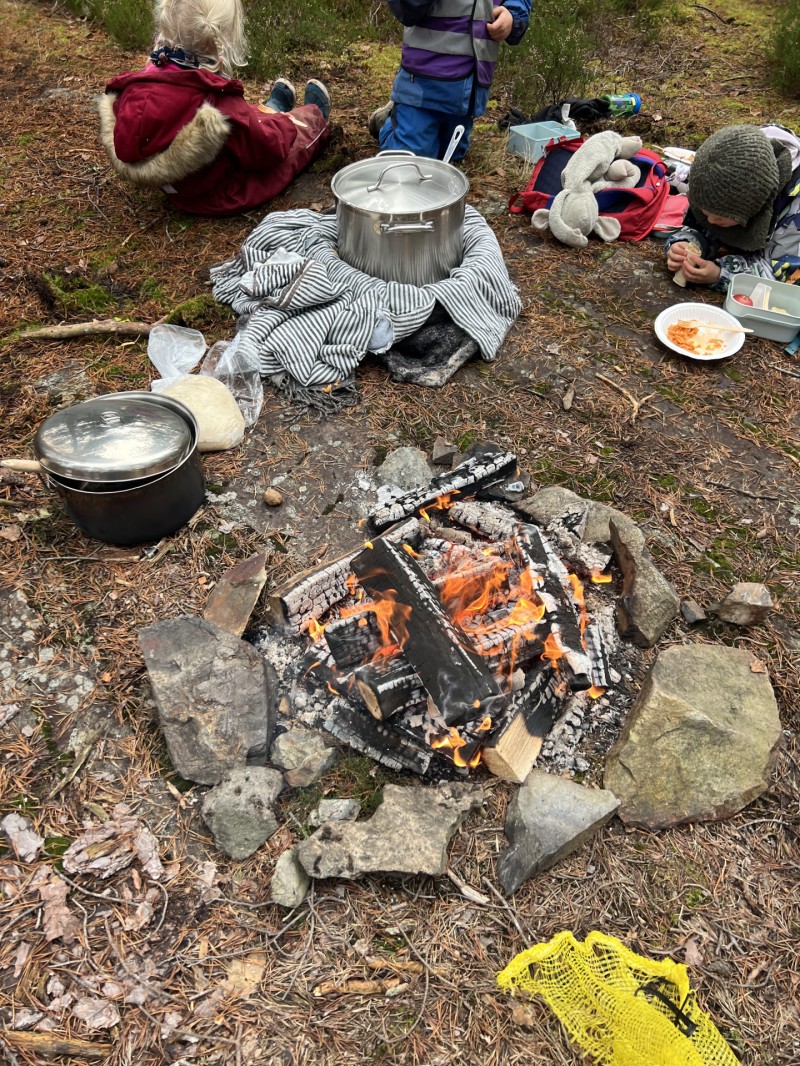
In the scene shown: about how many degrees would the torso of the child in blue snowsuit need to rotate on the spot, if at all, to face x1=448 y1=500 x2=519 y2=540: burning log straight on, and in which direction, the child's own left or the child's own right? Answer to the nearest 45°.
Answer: approximately 45° to the child's own right

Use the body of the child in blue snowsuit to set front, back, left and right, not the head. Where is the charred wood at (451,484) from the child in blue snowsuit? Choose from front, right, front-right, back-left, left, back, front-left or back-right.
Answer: front-right

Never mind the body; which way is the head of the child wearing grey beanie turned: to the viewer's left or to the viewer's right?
to the viewer's left

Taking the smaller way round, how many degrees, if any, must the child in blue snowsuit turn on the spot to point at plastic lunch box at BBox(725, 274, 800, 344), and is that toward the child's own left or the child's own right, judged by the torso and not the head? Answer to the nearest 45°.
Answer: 0° — they already face it

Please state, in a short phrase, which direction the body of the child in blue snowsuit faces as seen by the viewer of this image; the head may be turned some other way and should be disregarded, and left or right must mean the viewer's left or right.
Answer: facing the viewer and to the right of the viewer

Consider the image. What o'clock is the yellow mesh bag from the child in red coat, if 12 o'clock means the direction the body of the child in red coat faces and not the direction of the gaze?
The yellow mesh bag is roughly at 4 o'clock from the child in red coat.

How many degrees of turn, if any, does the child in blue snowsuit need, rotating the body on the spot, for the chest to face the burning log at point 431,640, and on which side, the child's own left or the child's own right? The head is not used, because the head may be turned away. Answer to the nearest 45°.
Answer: approximately 45° to the child's own right

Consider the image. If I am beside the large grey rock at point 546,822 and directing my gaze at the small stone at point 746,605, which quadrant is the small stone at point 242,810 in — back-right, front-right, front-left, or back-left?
back-left

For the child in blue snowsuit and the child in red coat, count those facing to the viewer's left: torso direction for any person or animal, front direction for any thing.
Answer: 0

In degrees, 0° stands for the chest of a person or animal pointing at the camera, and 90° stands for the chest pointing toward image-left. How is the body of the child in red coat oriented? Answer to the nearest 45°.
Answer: approximately 225°

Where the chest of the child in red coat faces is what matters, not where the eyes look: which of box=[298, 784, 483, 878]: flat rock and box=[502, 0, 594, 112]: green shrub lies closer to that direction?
the green shrub

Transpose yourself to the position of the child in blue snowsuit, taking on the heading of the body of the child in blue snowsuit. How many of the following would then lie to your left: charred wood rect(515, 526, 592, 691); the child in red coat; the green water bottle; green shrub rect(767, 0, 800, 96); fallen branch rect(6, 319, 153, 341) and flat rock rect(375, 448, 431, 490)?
2
